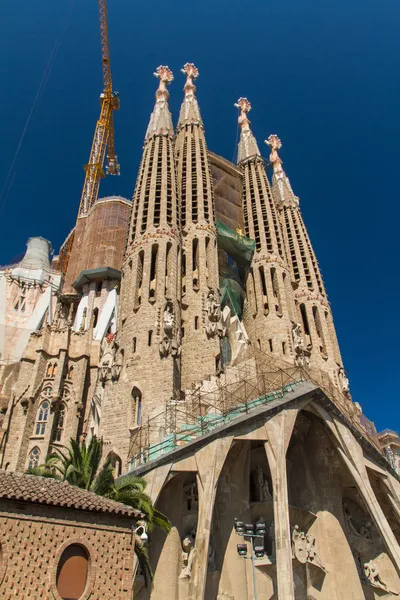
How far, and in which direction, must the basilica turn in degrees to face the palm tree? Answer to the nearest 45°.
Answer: approximately 90° to its right

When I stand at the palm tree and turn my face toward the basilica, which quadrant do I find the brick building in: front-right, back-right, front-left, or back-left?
back-right

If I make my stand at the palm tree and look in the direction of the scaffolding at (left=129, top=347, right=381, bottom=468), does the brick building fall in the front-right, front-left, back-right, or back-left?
back-right

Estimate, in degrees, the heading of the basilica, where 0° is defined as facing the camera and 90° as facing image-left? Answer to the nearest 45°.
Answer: approximately 315°

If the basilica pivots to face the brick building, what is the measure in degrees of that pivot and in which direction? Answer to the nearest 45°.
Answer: approximately 90° to its right
